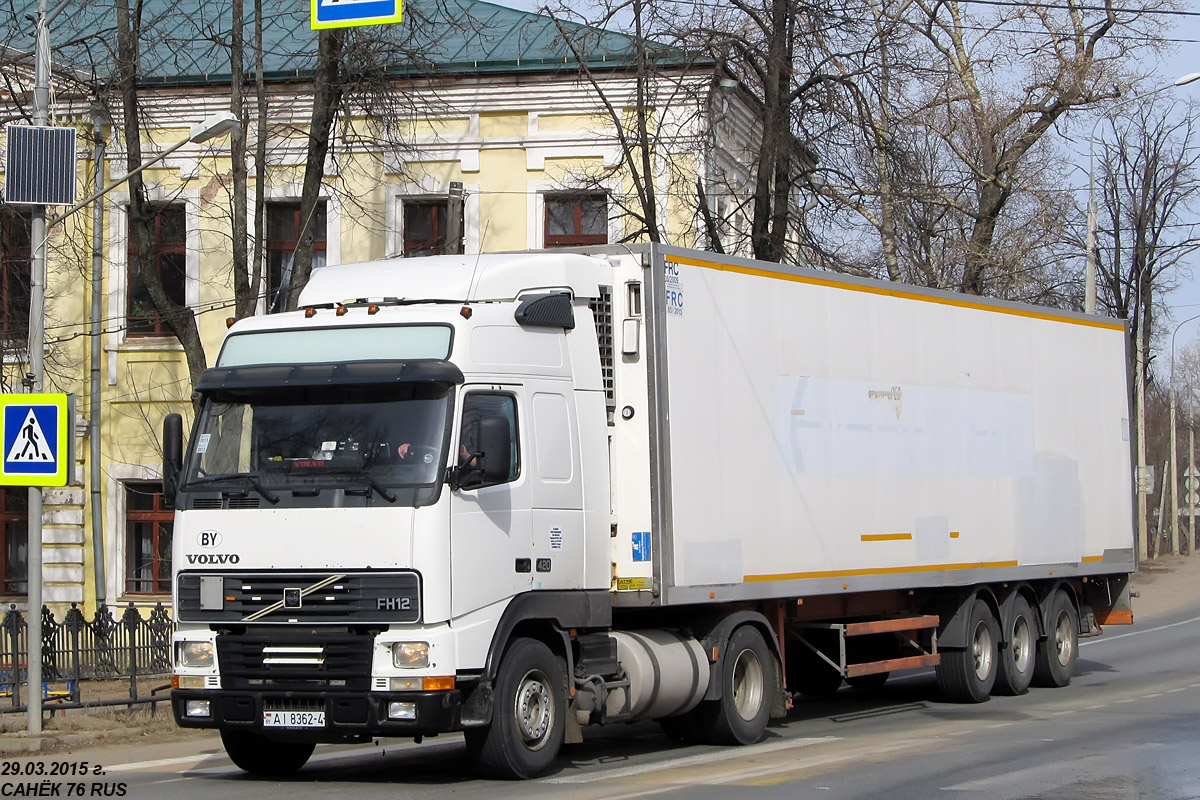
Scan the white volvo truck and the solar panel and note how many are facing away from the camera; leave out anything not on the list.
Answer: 0

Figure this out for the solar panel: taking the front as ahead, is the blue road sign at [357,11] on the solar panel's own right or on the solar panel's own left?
on the solar panel's own left

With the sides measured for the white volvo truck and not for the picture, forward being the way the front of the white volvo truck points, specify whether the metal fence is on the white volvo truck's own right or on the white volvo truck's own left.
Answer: on the white volvo truck's own right

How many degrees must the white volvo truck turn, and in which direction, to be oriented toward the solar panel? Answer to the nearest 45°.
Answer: approximately 90° to its right

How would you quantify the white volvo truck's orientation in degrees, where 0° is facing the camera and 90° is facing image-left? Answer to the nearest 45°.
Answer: approximately 45°

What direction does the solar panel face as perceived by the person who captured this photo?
facing the viewer

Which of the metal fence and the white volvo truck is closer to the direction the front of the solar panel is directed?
the white volvo truck

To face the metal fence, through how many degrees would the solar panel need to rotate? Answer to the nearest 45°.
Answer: approximately 180°
